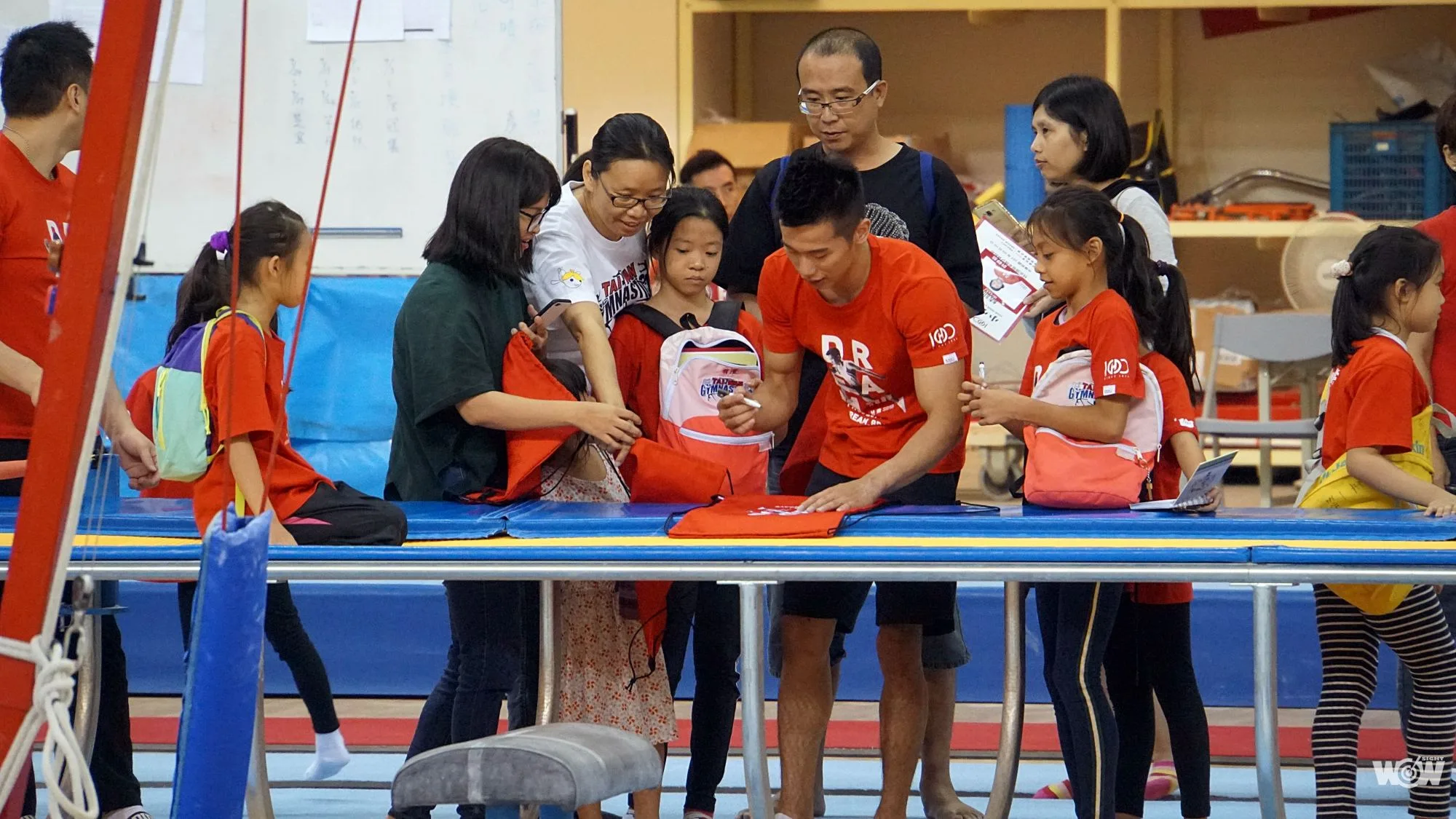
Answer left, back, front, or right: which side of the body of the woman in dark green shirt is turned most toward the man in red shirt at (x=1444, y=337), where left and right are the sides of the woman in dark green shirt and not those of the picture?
front

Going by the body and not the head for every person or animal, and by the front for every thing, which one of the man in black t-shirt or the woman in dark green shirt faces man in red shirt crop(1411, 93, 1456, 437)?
the woman in dark green shirt

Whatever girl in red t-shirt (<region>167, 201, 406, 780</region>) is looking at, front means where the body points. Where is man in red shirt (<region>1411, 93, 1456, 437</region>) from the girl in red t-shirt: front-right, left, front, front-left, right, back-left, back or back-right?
front

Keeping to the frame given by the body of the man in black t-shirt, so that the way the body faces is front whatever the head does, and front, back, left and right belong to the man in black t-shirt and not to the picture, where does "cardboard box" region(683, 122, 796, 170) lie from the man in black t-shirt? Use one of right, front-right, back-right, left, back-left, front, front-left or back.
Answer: back

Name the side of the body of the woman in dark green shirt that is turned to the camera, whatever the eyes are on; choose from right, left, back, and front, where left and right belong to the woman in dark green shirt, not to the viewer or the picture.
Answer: right

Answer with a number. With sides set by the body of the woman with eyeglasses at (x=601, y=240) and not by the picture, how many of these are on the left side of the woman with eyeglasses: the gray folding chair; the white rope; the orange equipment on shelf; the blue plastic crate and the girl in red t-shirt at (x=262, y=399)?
3

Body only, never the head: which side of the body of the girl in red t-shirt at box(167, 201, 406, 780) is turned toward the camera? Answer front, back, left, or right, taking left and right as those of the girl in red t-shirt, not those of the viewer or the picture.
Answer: right

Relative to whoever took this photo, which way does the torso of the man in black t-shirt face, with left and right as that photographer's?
facing the viewer

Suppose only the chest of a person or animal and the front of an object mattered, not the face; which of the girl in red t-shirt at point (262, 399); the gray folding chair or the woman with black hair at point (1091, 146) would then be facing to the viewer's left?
the woman with black hair

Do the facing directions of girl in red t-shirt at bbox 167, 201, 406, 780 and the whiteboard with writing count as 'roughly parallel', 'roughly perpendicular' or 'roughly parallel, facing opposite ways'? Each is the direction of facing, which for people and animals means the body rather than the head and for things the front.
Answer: roughly perpendicular

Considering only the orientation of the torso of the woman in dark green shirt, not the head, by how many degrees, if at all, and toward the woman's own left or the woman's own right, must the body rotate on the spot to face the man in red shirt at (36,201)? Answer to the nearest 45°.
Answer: approximately 180°

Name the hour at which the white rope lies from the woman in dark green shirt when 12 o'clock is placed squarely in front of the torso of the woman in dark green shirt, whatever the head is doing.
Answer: The white rope is roughly at 4 o'clock from the woman in dark green shirt.

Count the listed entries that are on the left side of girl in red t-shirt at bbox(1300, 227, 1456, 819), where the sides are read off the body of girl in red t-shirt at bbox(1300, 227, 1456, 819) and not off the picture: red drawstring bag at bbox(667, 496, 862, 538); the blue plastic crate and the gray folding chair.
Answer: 2

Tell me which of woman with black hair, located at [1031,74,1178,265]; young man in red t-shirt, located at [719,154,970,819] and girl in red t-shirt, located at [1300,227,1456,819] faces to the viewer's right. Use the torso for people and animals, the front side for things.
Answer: the girl in red t-shirt

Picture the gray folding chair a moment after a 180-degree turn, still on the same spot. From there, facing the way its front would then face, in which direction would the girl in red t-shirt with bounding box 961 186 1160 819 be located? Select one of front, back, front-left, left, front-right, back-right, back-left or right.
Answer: back

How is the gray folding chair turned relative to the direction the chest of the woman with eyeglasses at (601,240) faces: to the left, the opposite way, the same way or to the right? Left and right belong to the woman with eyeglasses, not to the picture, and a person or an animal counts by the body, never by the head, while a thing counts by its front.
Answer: the same way

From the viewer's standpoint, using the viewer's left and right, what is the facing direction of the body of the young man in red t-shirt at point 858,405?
facing the viewer and to the left of the viewer

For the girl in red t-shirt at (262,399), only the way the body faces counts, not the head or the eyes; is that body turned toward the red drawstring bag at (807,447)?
yes

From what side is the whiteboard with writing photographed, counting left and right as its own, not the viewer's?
front

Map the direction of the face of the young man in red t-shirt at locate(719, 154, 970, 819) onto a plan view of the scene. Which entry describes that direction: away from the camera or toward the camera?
toward the camera

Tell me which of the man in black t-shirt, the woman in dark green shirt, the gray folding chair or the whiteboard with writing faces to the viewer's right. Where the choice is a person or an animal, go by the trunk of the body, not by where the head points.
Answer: the woman in dark green shirt
